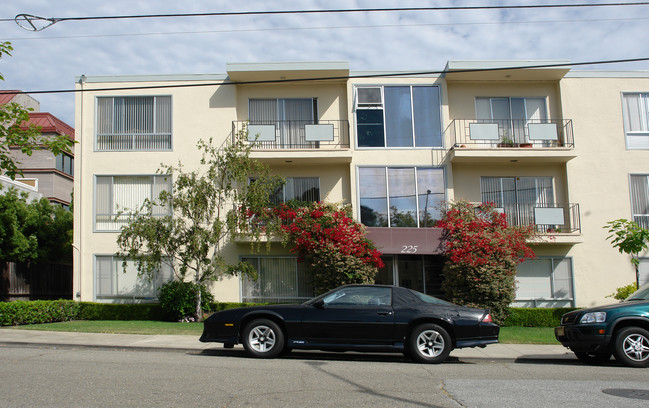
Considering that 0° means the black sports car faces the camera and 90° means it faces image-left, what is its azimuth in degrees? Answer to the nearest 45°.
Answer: approximately 90°

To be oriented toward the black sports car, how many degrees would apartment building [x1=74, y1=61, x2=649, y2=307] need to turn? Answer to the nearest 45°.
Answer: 0° — it already faces it

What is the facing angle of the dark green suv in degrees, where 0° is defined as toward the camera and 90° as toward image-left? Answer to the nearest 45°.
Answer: approximately 45°

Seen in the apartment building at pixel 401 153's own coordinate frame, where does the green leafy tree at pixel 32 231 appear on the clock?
The green leafy tree is roughly at 3 o'clock from the apartment building.

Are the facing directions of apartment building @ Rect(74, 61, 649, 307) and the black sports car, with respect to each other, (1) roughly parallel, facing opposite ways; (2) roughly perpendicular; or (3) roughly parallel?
roughly perpendicular

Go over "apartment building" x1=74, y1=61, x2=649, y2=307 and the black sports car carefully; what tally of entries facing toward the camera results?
1

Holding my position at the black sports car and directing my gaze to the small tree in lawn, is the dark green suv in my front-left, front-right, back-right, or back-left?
back-right

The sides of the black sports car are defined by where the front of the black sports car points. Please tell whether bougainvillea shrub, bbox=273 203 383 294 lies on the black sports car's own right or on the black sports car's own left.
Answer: on the black sports car's own right

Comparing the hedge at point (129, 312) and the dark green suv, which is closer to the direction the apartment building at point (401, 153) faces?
the dark green suv

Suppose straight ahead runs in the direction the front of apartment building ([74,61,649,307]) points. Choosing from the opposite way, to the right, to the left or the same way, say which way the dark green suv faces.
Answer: to the right
